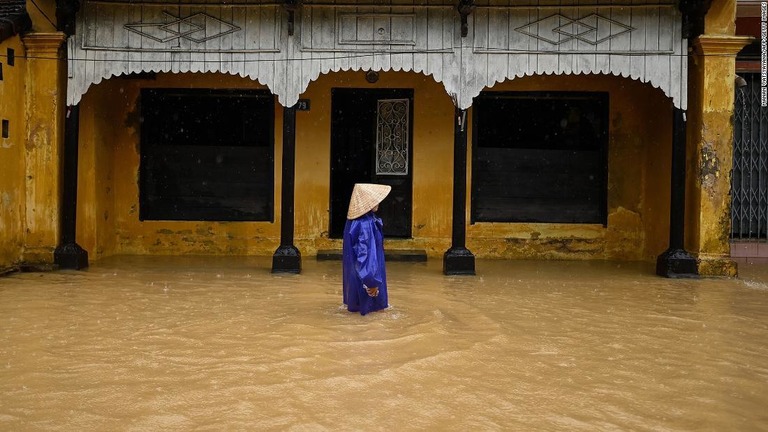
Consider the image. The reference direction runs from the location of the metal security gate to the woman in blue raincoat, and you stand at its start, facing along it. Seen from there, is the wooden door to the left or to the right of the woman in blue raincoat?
right

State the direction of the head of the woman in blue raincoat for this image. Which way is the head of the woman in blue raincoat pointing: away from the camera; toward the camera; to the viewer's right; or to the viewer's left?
to the viewer's right

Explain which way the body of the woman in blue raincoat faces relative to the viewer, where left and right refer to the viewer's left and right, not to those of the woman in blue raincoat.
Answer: facing to the right of the viewer

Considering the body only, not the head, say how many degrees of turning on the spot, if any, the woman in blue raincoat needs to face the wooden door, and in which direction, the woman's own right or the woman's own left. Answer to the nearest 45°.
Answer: approximately 90° to the woman's own left

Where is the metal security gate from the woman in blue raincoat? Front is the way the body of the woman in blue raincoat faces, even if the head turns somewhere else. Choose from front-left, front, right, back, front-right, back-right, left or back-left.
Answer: front-left

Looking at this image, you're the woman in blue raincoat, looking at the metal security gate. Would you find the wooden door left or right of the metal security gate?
left
